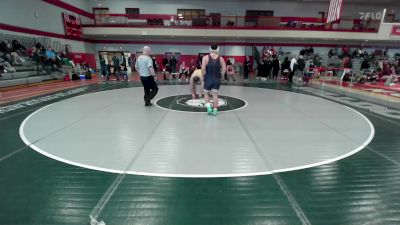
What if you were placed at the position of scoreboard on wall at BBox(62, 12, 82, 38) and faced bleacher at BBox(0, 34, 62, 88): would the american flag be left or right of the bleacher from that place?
left

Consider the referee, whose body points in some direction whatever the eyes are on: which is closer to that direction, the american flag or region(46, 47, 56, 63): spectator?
the american flag

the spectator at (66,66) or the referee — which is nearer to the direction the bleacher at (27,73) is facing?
the referee

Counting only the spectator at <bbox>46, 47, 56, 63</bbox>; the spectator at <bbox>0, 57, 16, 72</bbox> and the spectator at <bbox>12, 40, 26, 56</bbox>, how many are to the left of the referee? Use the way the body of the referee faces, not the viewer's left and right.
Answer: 3

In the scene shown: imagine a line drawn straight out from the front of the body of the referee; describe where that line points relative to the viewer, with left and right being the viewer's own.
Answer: facing away from the viewer and to the right of the viewer

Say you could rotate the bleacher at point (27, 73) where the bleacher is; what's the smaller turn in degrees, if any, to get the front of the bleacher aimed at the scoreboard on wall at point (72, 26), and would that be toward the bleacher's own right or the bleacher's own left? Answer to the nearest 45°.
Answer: approximately 90° to the bleacher's own left

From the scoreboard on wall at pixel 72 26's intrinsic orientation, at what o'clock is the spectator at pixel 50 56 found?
The spectator is roughly at 2 o'clock from the scoreboard on wall.
